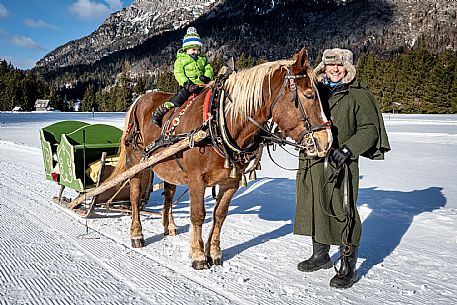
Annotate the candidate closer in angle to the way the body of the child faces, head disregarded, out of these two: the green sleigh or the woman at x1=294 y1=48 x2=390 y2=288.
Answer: the woman

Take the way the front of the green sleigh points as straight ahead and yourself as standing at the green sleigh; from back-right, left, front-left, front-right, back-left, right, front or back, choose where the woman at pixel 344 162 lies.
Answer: front

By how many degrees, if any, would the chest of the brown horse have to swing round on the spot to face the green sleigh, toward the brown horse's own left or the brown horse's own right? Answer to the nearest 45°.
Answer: approximately 180°

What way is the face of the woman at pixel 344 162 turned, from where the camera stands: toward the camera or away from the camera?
toward the camera

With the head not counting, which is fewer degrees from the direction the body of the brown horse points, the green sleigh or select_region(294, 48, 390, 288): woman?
the woman

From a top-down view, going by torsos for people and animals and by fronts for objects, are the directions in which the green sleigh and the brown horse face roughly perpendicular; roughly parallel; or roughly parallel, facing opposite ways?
roughly parallel

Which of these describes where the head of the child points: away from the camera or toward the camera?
toward the camera

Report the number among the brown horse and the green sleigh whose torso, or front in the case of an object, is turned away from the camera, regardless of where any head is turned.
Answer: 0

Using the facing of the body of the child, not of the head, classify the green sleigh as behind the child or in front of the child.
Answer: behind

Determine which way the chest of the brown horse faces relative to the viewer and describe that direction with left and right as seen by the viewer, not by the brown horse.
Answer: facing the viewer and to the right of the viewer

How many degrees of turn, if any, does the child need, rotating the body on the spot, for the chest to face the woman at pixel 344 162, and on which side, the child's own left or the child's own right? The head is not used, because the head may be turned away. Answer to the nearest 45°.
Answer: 0° — they already face them

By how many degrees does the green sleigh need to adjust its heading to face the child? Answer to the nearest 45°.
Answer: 0° — it already faces them

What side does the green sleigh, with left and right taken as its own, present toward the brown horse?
front

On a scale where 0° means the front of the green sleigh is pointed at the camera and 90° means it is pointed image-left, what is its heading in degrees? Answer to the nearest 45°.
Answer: approximately 315°
